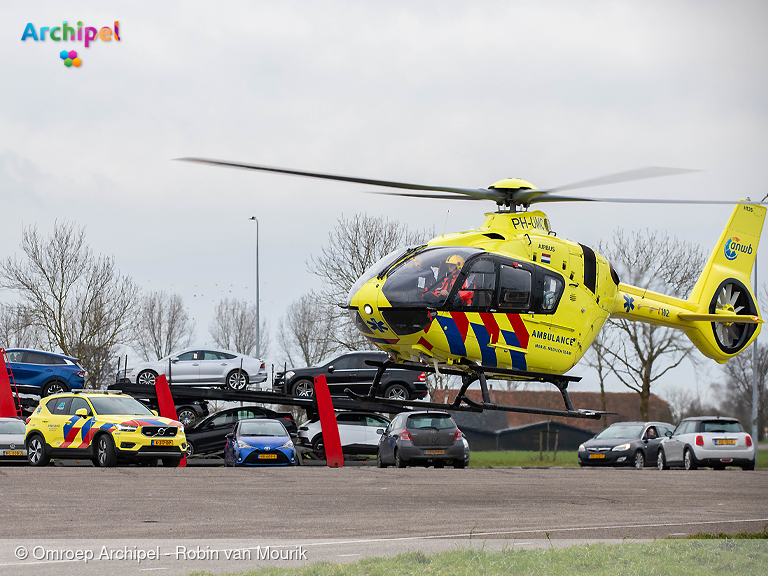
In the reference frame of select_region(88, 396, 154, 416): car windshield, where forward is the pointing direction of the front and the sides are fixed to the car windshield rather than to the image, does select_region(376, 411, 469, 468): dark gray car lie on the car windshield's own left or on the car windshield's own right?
on the car windshield's own left

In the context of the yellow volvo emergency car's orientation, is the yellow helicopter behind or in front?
in front

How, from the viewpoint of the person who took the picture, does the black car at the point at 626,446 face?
facing the viewer and to the left of the viewer

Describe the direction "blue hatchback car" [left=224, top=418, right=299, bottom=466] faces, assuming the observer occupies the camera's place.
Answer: facing the viewer

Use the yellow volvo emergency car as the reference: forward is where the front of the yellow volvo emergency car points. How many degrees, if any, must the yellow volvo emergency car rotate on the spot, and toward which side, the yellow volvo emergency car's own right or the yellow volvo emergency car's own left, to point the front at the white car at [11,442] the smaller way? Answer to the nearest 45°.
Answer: approximately 180°

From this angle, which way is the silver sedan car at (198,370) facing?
to the viewer's left

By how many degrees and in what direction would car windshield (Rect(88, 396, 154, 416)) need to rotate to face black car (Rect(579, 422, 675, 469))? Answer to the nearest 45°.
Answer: approximately 45° to its left

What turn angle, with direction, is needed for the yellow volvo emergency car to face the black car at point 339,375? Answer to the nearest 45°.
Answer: approximately 90° to its left

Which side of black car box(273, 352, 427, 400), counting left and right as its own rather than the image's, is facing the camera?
left

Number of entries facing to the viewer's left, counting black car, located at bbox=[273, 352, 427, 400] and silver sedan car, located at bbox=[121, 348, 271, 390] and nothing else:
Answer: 2

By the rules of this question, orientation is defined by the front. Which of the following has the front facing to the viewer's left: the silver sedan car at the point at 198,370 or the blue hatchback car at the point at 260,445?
the silver sedan car

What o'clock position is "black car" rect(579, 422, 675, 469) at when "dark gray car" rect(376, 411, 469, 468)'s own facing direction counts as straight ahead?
"black car" rect(579, 422, 675, 469) is roughly at 3 o'clock from "dark gray car" rect(376, 411, 469, 468).

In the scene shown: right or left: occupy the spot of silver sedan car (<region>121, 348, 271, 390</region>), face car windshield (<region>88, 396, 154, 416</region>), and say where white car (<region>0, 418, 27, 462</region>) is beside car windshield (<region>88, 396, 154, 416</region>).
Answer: right

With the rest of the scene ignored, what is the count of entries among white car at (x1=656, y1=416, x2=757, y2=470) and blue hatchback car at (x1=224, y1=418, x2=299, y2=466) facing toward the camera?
1

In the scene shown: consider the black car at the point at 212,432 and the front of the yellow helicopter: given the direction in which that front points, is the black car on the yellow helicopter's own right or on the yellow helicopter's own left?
on the yellow helicopter's own right

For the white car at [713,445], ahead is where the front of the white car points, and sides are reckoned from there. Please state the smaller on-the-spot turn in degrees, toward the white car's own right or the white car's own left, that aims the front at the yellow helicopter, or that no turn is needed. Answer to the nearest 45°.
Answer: approximately 135° to the white car's own left
